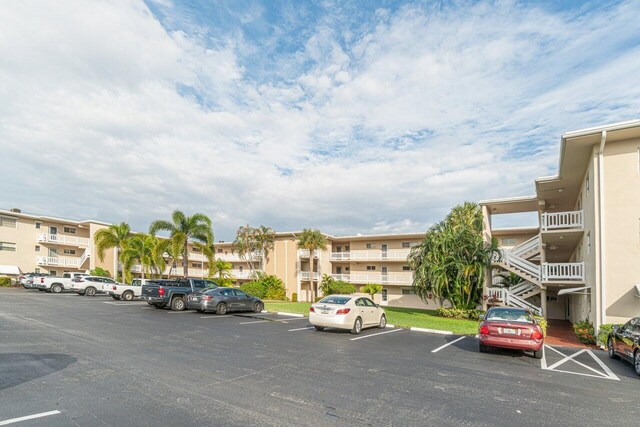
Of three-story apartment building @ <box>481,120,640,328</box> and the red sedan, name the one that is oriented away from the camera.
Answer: the red sedan

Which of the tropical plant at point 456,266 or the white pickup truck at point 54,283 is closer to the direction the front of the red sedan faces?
the tropical plant

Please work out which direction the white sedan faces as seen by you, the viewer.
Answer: facing away from the viewer and to the right of the viewer

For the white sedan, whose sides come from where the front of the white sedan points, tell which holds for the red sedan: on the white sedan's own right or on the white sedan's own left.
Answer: on the white sedan's own right

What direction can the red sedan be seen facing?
away from the camera

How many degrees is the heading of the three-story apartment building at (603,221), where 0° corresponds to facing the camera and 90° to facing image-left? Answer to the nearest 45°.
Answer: approximately 90°

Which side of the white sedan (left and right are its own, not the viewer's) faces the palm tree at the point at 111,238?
left
